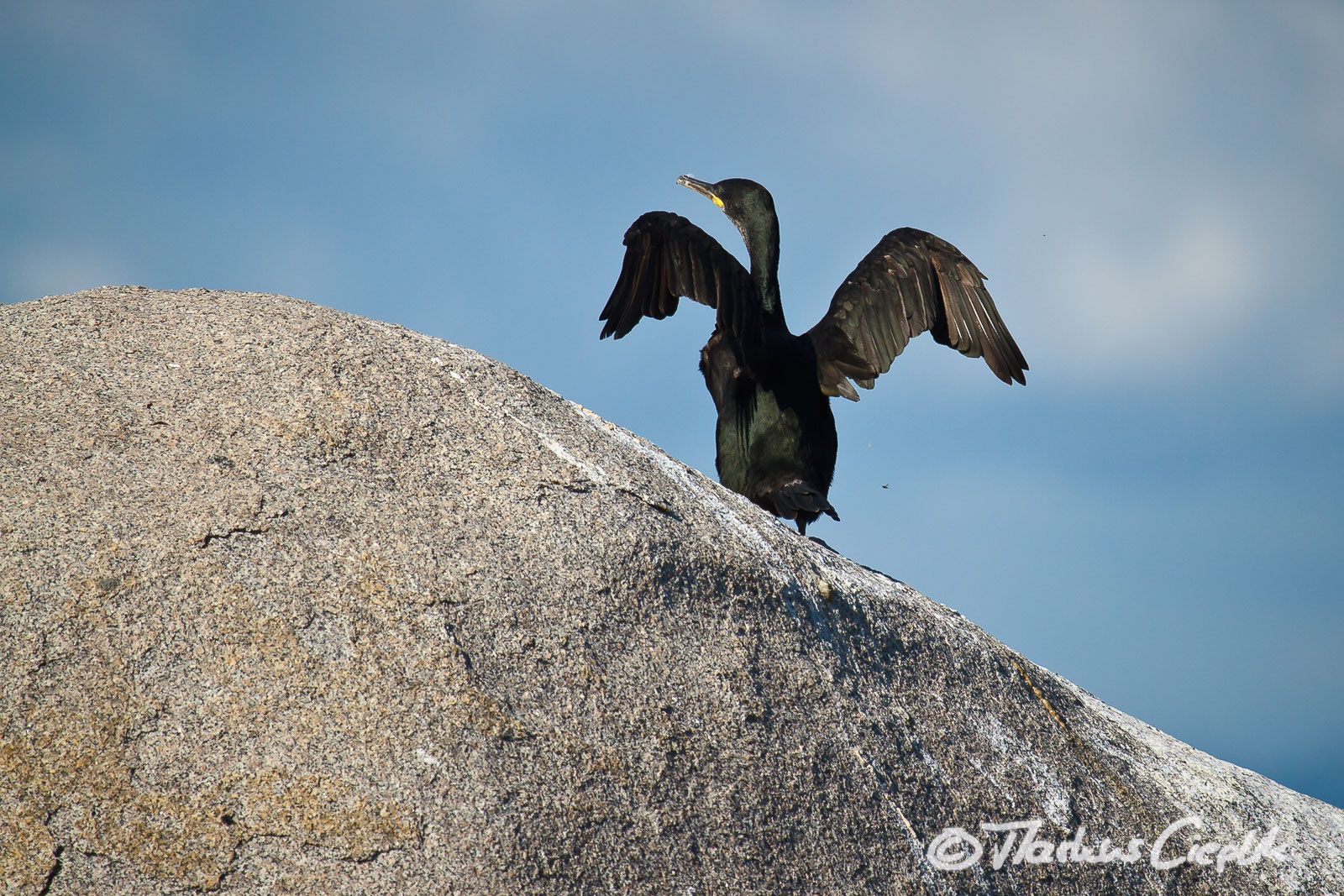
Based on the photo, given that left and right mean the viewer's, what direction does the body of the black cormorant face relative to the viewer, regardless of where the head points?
facing away from the viewer and to the left of the viewer
